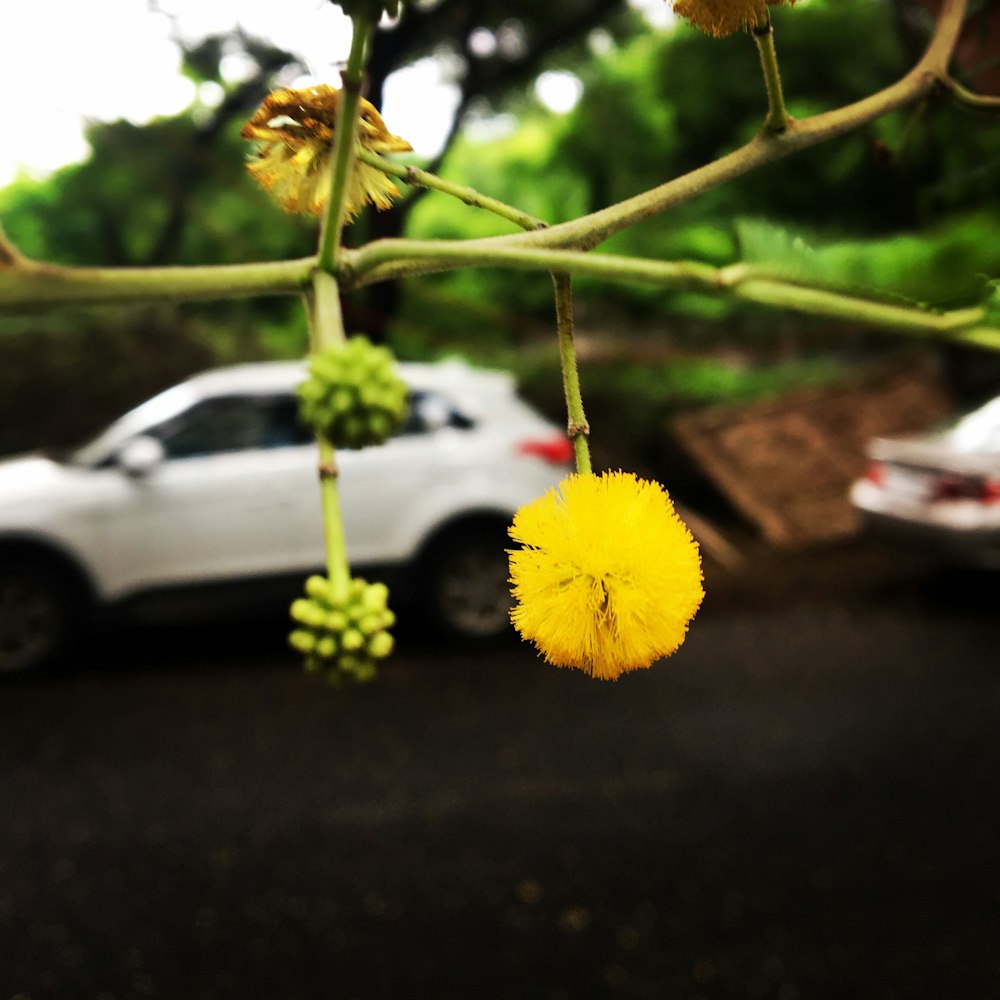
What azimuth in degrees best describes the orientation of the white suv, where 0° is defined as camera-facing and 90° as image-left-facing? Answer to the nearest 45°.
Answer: approximately 90°

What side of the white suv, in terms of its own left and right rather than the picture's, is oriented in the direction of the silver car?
back

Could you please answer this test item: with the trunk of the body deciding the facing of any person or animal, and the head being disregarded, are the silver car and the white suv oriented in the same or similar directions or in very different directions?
very different directions

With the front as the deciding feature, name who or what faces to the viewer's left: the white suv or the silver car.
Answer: the white suv

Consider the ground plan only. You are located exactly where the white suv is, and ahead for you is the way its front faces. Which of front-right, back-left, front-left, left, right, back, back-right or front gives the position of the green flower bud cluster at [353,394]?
left

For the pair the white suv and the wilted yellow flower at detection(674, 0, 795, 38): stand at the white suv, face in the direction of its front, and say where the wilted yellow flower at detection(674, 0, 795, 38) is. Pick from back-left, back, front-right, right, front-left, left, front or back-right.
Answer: left

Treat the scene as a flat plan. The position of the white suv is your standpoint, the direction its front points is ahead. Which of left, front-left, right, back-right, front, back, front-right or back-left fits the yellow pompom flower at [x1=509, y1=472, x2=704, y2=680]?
left

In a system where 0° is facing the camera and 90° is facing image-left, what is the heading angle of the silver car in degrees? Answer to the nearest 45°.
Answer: approximately 225°

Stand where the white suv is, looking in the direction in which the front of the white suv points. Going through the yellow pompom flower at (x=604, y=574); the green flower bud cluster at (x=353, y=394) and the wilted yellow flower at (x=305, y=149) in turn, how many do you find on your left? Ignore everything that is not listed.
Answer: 3

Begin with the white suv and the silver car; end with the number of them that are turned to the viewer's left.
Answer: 1
